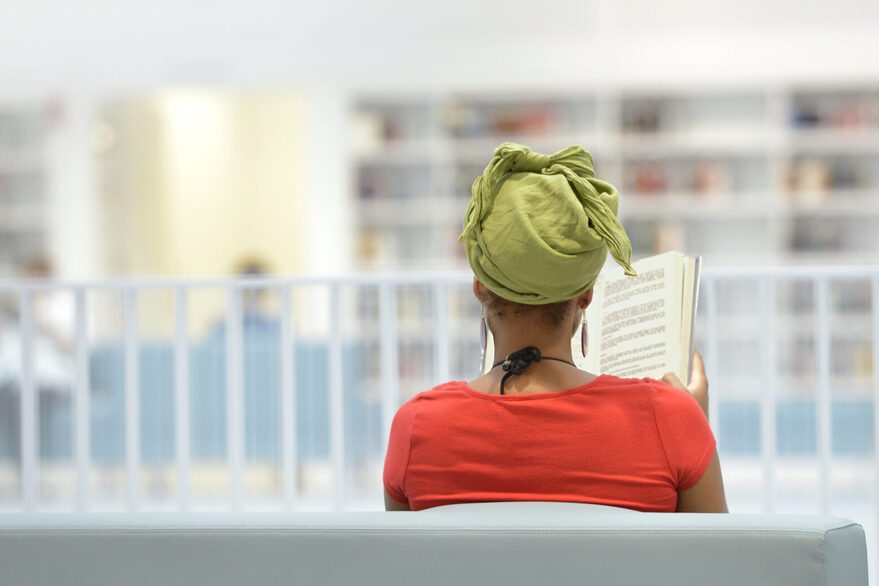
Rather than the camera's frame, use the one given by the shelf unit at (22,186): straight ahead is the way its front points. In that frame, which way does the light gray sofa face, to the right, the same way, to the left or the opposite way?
the opposite way

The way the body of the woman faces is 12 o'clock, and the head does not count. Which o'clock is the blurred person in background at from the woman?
The blurred person in background is roughly at 11 o'clock from the woman.

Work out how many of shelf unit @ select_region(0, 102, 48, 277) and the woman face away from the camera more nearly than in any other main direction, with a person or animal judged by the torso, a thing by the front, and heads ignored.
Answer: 1

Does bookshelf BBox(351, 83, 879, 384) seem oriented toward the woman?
yes

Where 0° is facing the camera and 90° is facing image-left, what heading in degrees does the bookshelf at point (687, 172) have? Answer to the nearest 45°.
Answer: approximately 0°

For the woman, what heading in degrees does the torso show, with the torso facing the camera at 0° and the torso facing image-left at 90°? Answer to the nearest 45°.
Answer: approximately 180°

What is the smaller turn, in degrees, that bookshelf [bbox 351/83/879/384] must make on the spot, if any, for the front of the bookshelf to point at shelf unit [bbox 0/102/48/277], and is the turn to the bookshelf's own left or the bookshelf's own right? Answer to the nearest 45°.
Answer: approximately 90° to the bookshelf's own right

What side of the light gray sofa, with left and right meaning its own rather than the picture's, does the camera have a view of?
back

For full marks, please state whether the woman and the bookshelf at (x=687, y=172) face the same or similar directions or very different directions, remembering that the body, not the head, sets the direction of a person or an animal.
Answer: very different directions

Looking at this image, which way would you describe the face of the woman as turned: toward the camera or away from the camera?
away from the camera

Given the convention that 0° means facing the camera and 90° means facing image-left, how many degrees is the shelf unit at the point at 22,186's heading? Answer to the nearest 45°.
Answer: approximately 0°
